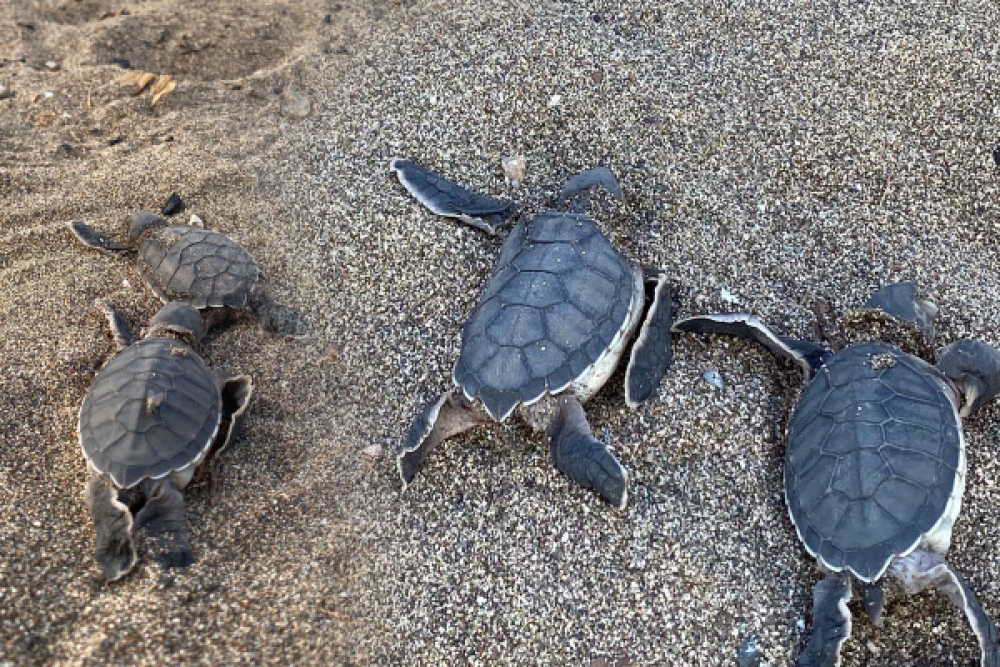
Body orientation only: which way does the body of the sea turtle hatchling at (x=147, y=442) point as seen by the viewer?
away from the camera

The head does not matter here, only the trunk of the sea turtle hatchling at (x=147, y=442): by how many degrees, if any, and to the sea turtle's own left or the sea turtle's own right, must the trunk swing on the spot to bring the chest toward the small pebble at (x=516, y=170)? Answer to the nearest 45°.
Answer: approximately 45° to the sea turtle's own right

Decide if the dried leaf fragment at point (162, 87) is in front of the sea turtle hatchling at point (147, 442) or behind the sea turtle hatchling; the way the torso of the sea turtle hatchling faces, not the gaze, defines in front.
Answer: in front

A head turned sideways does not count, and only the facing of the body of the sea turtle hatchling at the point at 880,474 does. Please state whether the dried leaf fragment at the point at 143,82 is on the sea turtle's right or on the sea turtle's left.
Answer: on the sea turtle's left

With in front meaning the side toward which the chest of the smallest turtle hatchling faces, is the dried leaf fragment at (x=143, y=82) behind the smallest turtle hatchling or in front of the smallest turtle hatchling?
in front

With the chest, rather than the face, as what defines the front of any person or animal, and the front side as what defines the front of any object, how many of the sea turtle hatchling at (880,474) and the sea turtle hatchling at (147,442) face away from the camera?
2

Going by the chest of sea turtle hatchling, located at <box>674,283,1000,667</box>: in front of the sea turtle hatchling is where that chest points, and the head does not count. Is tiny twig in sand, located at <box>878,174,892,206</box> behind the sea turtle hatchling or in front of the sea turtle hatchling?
in front

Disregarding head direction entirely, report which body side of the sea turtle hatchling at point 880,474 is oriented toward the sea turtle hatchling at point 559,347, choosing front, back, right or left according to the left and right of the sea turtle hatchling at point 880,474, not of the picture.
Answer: left

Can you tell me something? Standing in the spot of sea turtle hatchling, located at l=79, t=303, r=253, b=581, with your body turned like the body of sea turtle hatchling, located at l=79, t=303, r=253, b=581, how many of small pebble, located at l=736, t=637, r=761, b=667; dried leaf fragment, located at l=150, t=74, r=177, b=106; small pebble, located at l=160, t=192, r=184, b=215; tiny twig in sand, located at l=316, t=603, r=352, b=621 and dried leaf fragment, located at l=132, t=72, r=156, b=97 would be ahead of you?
3

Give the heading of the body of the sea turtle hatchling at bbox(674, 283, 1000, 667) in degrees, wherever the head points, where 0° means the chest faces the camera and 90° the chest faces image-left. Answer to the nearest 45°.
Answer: approximately 180°

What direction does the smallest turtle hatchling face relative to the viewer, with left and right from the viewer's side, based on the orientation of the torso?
facing away from the viewer and to the left of the viewer

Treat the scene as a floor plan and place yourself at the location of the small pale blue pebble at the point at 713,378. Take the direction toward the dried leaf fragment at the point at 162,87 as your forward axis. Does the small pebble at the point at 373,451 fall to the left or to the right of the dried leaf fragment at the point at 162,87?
left

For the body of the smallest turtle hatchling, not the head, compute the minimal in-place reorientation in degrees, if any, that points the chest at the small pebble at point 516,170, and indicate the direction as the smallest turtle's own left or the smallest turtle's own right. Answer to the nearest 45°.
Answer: approximately 135° to the smallest turtle's own right

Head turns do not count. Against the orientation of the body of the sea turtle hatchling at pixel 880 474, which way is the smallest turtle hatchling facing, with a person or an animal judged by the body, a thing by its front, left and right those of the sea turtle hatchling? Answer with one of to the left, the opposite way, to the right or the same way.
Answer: to the left

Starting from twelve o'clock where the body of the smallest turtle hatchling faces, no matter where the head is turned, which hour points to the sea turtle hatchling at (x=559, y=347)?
The sea turtle hatchling is roughly at 6 o'clock from the smallest turtle hatchling.
